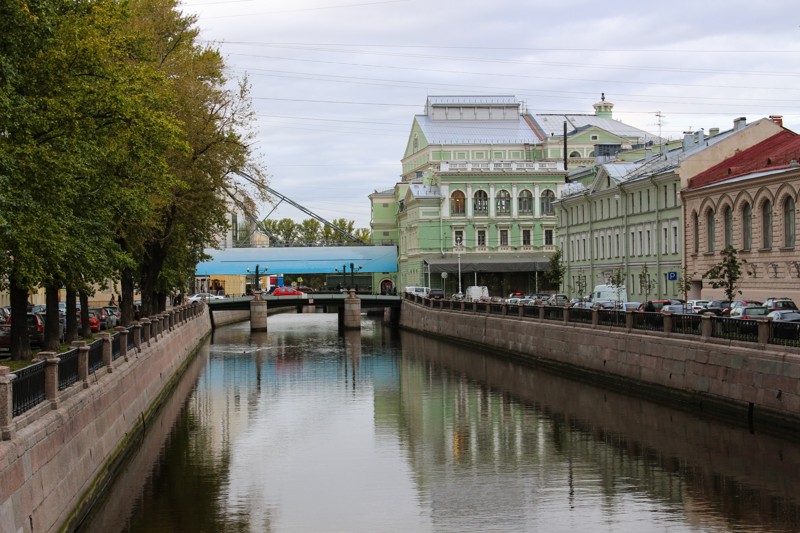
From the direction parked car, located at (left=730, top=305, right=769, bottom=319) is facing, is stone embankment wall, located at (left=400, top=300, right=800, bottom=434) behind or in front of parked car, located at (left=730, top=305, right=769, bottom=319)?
in front

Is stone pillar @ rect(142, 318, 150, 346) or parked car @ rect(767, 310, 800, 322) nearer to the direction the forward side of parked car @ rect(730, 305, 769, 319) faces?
the stone pillar

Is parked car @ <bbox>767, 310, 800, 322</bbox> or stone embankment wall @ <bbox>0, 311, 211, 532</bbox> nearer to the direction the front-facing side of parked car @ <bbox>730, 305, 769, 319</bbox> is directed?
the stone embankment wall

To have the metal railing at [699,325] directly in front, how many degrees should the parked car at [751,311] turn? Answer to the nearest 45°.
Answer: approximately 45° to its left

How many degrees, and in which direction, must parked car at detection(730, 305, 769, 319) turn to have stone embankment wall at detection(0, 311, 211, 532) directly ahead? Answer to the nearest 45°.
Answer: approximately 135° to its left

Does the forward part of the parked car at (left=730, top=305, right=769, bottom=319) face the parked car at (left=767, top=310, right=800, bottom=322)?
no

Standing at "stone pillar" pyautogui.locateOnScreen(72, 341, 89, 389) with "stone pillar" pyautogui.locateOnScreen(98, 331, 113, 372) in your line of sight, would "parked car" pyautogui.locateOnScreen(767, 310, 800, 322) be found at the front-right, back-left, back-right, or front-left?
front-right

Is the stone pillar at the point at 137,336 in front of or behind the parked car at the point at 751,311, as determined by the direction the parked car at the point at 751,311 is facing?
in front

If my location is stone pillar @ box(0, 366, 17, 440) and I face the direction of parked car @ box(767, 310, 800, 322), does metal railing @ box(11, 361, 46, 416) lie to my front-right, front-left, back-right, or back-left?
front-left

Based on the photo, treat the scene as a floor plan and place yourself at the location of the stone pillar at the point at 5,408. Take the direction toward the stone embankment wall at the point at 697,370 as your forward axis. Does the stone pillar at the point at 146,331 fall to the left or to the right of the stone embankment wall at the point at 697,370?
left

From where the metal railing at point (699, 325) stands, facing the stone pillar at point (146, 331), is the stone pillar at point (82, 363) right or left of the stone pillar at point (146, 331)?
left
